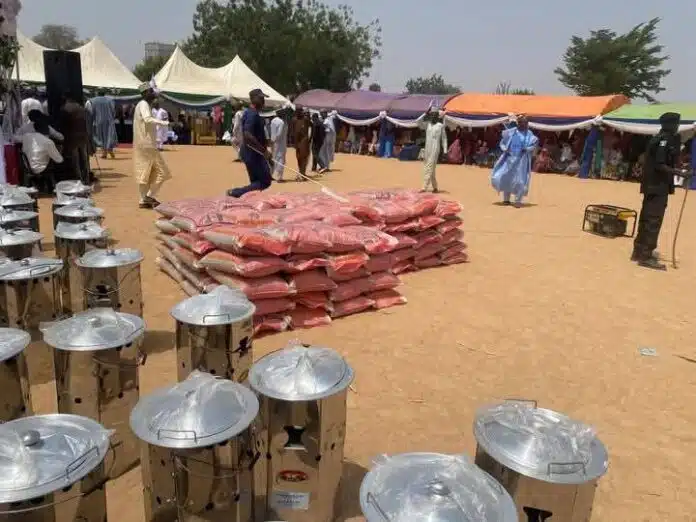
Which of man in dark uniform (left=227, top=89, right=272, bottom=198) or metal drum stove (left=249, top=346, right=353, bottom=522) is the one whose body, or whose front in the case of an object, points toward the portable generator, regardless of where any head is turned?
the man in dark uniform

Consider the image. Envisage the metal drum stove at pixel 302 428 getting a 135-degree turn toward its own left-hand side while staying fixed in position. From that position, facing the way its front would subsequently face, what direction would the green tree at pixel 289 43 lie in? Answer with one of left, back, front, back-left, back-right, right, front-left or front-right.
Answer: front-left

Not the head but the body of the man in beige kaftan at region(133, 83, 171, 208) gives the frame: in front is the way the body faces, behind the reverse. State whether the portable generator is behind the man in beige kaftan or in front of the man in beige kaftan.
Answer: in front

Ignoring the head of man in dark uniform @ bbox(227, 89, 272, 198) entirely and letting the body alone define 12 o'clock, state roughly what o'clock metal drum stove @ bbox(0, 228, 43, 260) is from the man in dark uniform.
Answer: The metal drum stove is roughly at 4 o'clock from the man in dark uniform.

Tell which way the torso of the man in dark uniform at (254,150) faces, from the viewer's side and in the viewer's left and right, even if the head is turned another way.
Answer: facing to the right of the viewer

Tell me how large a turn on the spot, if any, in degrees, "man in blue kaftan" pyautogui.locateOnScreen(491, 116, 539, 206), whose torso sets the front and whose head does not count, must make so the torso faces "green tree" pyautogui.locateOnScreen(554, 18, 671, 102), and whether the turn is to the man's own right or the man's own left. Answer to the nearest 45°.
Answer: approximately 180°
